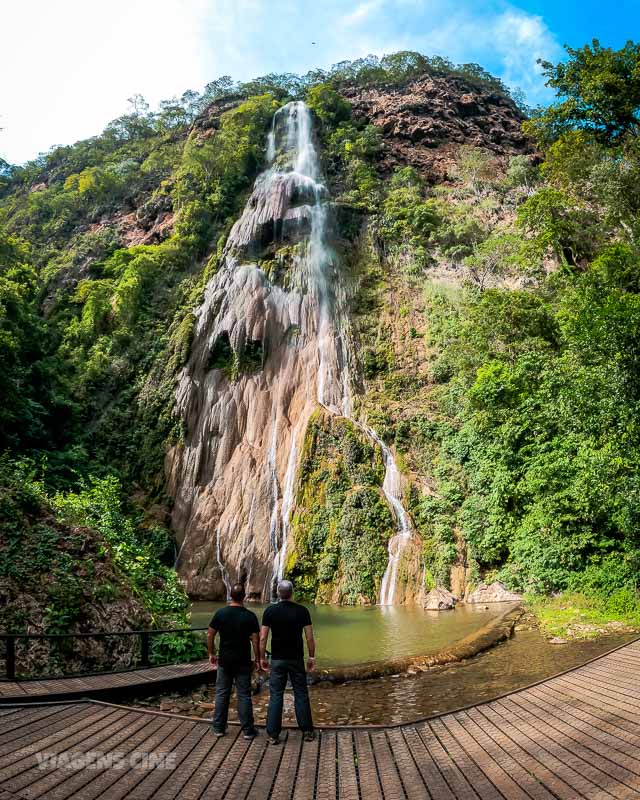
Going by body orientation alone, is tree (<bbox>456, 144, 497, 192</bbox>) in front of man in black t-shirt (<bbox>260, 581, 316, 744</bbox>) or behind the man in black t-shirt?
in front

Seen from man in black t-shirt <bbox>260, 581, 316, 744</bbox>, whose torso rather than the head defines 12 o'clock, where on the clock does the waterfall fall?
The waterfall is roughly at 12 o'clock from the man in black t-shirt.

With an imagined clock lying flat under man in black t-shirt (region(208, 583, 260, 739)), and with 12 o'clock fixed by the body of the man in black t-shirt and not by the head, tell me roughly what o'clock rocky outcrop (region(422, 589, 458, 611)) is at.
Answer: The rocky outcrop is roughly at 1 o'clock from the man in black t-shirt.

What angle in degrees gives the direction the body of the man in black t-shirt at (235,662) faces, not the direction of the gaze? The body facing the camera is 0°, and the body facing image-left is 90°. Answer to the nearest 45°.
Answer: approximately 180°

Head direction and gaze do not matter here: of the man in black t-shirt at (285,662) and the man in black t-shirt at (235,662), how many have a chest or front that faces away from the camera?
2

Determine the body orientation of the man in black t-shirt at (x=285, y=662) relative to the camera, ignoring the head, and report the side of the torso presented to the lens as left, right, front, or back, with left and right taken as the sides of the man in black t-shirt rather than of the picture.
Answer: back

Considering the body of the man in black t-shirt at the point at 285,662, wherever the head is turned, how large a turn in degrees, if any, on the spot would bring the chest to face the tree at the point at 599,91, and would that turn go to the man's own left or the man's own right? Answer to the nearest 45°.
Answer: approximately 45° to the man's own right
